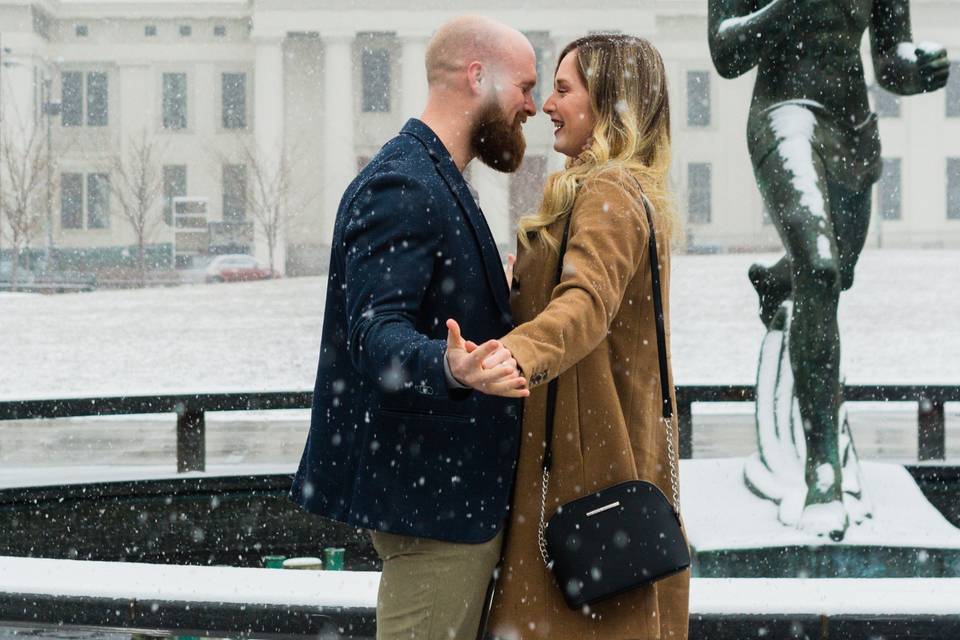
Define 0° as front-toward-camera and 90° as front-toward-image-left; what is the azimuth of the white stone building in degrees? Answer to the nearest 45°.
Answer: approximately 0°

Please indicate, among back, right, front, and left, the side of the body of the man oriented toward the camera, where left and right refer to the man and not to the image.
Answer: right

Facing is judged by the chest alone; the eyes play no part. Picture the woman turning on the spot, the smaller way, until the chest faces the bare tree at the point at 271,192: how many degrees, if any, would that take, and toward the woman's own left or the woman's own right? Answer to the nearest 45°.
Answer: approximately 90° to the woman's own right

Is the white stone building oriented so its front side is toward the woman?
yes

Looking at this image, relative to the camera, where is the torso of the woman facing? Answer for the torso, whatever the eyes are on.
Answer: to the viewer's left

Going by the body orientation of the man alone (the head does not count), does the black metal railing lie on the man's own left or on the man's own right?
on the man's own left

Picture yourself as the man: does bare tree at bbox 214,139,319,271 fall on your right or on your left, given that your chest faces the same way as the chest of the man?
on your left

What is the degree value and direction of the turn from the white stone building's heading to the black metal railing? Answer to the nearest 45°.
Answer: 0° — it already faces it

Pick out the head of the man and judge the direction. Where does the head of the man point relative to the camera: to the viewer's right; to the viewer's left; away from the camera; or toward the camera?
to the viewer's right

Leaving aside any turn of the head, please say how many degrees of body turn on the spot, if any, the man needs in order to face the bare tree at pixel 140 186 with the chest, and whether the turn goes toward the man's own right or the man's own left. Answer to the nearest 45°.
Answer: approximately 90° to the man's own left

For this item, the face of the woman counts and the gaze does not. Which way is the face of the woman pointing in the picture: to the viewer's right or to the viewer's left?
to the viewer's left

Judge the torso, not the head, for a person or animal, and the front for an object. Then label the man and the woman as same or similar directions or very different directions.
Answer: very different directions
